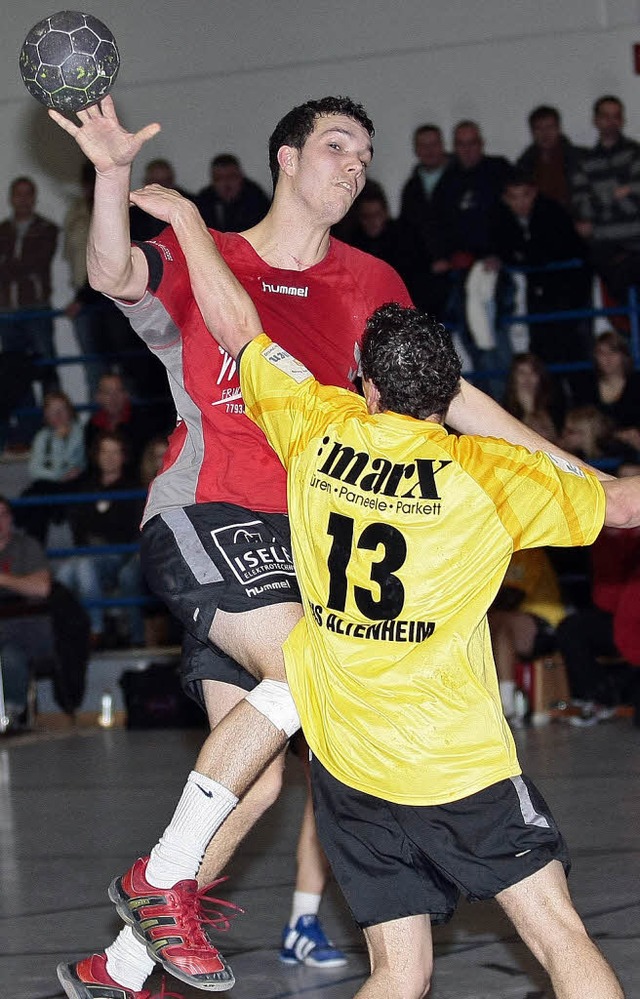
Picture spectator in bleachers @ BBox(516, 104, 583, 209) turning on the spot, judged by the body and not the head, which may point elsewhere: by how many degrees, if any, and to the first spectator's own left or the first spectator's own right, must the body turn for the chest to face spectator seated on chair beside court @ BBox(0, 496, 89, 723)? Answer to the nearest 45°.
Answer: approximately 45° to the first spectator's own right

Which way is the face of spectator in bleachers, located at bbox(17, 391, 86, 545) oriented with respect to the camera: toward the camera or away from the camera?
toward the camera

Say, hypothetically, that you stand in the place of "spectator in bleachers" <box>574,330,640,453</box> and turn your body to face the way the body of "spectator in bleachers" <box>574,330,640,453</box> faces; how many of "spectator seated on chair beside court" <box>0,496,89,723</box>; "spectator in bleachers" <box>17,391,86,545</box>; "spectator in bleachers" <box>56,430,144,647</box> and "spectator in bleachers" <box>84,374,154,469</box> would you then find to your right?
4

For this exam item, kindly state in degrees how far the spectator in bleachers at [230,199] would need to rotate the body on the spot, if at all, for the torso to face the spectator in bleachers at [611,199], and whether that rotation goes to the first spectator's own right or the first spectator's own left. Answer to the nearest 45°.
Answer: approximately 90° to the first spectator's own left

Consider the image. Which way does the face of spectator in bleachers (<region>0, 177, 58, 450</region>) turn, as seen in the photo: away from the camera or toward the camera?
toward the camera

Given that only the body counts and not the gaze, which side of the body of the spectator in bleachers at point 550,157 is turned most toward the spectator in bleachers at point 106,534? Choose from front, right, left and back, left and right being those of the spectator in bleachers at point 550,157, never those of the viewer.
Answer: right

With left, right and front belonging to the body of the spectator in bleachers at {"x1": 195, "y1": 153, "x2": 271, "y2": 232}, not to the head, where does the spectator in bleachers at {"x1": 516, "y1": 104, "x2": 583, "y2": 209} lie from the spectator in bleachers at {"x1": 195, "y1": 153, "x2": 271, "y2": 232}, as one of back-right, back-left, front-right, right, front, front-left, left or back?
left

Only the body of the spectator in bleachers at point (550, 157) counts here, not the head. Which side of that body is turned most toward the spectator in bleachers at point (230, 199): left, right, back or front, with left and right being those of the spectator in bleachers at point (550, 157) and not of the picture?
right

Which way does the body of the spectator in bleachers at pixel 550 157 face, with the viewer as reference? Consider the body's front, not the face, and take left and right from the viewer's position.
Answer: facing the viewer

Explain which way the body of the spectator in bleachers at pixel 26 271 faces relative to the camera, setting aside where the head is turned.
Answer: toward the camera

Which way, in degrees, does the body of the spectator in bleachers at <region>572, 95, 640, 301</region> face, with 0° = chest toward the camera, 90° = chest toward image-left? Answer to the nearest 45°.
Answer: approximately 0°

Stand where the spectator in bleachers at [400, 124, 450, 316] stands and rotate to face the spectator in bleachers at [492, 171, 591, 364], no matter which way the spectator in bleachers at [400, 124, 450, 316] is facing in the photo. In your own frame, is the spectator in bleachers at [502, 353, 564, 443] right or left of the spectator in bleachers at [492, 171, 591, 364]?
right

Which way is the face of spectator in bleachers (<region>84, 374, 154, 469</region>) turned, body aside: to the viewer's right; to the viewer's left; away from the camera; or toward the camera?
toward the camera

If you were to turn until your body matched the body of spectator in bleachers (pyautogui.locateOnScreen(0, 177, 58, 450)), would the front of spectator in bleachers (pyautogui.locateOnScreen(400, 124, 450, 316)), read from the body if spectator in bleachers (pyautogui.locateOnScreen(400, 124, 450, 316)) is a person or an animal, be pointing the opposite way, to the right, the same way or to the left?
the same way

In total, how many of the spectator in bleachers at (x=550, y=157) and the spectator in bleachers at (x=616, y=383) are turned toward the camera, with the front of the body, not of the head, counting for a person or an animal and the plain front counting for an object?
2

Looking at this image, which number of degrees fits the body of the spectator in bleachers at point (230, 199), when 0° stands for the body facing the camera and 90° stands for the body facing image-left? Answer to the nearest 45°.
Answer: approximately 0°

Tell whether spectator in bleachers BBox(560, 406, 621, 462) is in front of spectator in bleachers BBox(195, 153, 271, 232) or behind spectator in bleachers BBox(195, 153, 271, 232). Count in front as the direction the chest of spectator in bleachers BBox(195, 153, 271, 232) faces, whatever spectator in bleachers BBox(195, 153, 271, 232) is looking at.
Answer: in front

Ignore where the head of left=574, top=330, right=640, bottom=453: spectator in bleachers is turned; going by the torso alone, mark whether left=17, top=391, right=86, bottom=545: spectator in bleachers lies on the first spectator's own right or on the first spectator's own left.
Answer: on the first spectator's own right
